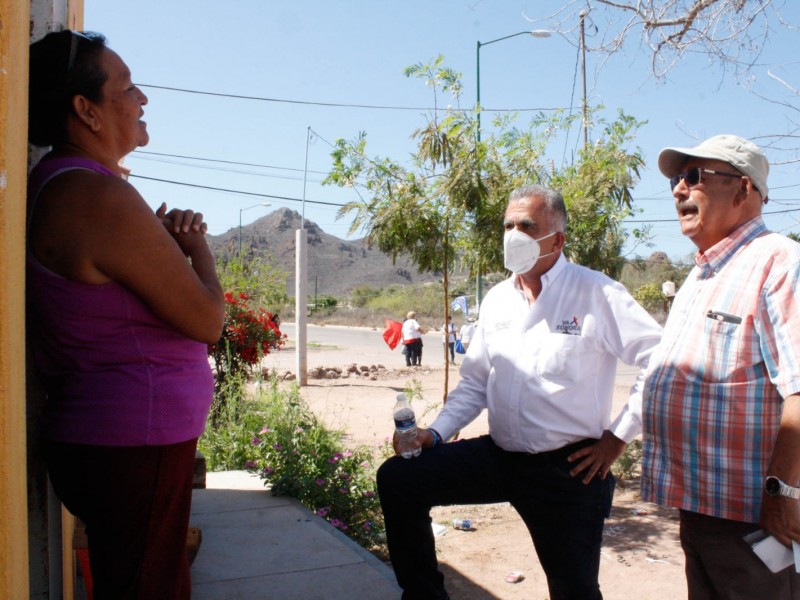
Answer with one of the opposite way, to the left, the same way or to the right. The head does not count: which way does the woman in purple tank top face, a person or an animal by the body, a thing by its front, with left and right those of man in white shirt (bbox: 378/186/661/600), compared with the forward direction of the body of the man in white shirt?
the opposite way

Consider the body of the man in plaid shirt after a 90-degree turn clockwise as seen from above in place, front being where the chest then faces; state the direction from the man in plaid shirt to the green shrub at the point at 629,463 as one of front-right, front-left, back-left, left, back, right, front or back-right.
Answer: front-right

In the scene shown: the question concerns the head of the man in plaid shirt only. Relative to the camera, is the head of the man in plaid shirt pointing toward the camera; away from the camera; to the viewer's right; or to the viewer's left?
to the viewer's left

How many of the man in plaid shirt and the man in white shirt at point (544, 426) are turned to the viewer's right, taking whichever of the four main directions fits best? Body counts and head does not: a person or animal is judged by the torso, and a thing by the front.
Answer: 0

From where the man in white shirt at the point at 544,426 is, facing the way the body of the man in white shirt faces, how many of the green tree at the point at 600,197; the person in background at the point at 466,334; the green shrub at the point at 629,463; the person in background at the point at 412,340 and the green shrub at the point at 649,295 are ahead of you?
0

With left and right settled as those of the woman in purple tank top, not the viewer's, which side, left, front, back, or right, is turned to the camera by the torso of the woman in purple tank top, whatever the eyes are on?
right

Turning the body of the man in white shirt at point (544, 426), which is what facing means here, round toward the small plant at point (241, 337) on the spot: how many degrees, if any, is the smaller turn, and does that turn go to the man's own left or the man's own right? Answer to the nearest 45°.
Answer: approximately 90° to the man's own right

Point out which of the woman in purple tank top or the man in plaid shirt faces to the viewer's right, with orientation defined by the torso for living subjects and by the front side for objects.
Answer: the woman in purple tank top

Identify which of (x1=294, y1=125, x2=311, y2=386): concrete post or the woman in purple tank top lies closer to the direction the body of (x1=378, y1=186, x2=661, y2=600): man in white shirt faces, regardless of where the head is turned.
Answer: the woman in purple tank top

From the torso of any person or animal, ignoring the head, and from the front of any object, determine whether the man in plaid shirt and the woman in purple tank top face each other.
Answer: yes

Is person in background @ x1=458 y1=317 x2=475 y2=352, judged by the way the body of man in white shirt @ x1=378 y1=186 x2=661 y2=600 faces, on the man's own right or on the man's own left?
on the man's own right

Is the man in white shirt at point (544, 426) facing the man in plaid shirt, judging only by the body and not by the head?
no

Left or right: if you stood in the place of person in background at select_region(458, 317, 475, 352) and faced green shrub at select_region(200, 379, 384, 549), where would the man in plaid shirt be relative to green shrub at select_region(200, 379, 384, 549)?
left

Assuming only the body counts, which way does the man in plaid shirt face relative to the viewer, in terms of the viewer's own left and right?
facing the viewer and to the left of the viewer

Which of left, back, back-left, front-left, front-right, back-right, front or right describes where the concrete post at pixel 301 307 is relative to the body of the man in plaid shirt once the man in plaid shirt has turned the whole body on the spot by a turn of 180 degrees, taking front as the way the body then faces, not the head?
left

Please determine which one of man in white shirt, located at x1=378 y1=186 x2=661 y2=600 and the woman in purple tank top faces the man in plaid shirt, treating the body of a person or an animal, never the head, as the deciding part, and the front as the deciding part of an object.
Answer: the woman in purple tank top

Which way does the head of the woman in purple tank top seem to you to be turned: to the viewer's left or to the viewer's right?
to the viewer's right
